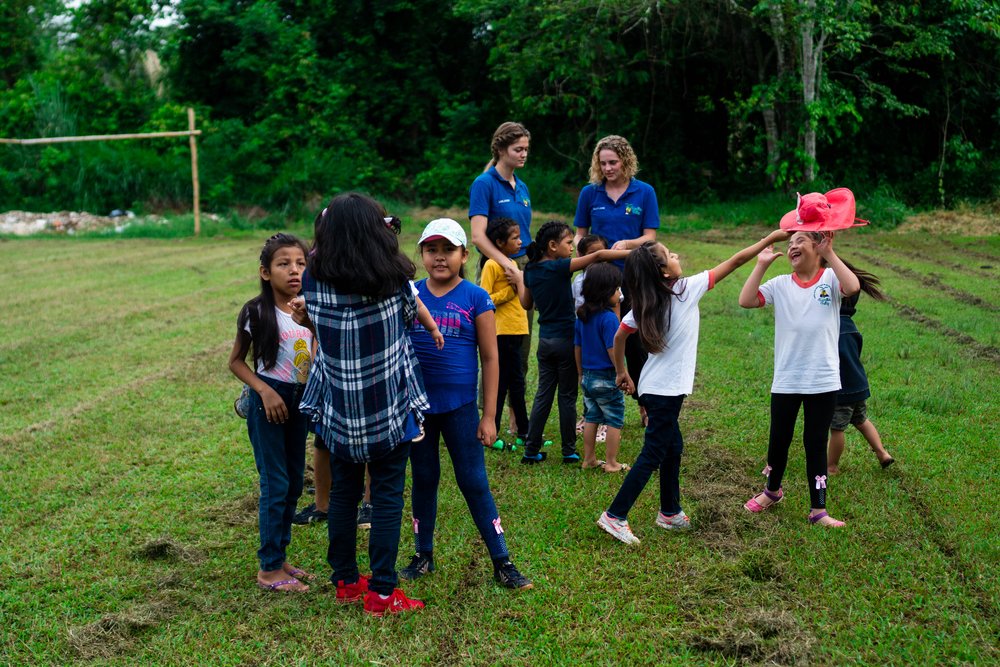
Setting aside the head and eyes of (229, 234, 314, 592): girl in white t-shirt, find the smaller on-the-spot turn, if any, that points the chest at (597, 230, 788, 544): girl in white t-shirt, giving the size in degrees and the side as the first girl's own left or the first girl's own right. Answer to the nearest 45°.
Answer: approximately 45° to the first girl's own left

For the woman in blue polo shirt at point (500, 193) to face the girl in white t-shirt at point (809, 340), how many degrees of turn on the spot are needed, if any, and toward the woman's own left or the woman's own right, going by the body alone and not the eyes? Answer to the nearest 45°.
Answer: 0° — they already face them

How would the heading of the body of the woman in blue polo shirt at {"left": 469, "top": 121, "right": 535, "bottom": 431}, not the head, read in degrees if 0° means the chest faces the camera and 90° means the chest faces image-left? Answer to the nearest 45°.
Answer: approximately 315°

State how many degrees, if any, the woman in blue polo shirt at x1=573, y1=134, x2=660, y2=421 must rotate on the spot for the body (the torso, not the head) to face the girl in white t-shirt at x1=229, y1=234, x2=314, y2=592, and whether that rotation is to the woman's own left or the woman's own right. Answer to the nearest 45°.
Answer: approximately 45° to the woman's own right

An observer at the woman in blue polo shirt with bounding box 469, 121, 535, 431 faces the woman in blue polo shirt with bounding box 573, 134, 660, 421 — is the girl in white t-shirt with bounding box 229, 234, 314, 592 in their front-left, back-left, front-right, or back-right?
back-right

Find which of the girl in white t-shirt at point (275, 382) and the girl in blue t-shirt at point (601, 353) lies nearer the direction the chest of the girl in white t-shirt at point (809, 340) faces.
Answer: the girl in white t-shirt

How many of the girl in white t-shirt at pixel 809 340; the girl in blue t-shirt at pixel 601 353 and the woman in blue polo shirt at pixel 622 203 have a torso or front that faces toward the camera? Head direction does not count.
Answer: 2

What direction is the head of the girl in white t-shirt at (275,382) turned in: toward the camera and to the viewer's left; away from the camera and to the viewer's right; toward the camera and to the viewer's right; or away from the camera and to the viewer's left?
toward the camera and to the viewer's right
